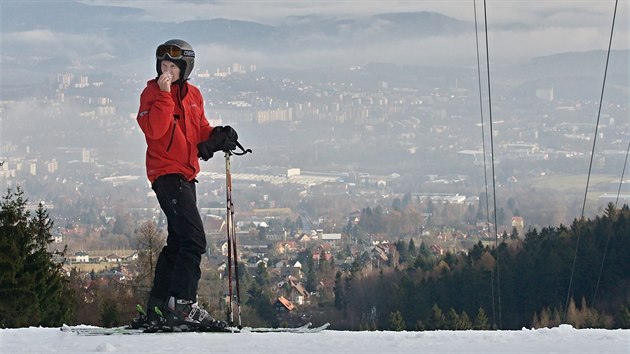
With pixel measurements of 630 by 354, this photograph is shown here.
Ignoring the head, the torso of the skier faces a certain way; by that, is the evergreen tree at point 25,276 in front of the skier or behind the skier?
behind

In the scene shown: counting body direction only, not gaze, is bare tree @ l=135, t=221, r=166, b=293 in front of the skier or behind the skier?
behind

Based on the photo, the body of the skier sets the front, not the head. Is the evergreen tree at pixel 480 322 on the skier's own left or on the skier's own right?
on the skier's own left

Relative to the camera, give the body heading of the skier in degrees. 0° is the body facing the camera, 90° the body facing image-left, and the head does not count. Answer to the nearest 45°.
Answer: approximately 315°

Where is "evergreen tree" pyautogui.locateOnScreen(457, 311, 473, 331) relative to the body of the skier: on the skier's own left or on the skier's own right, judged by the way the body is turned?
on the skier's own left

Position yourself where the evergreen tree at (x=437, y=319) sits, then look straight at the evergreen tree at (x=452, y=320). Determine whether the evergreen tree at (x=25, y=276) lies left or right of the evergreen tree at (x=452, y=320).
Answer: right
